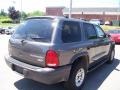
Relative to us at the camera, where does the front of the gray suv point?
facing away from the viewer and to the right of the viewer
